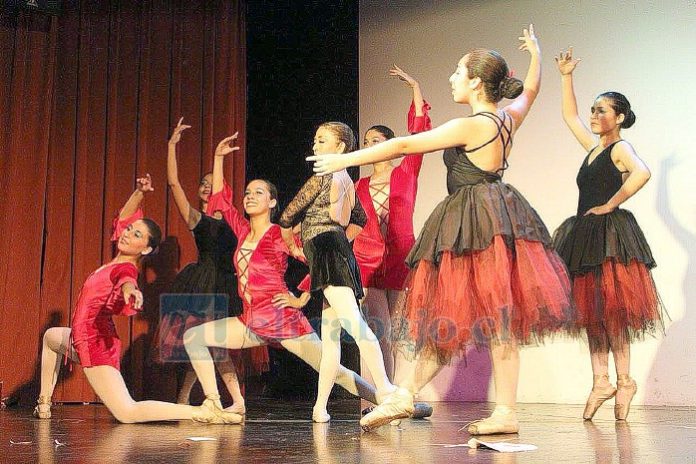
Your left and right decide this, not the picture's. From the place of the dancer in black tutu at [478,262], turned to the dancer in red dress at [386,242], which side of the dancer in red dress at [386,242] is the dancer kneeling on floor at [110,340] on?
left

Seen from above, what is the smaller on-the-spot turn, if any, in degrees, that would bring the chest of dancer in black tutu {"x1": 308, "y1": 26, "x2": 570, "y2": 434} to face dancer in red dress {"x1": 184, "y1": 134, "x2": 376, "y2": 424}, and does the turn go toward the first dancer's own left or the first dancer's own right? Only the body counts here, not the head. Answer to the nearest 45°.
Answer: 0° — they already face them

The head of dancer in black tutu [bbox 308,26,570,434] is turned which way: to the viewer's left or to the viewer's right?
to the viewer's left

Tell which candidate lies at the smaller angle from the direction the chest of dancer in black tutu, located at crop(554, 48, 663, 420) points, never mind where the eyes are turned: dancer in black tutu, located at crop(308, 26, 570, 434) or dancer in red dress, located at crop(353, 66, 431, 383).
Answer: the dancer in black tutu

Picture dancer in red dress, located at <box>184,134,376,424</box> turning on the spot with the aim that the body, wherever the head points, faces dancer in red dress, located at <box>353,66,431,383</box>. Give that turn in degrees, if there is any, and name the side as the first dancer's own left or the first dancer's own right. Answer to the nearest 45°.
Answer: approximately 135° to the first dancer's own left

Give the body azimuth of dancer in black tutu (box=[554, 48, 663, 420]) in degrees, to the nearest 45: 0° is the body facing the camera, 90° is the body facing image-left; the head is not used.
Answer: approximately 45°
